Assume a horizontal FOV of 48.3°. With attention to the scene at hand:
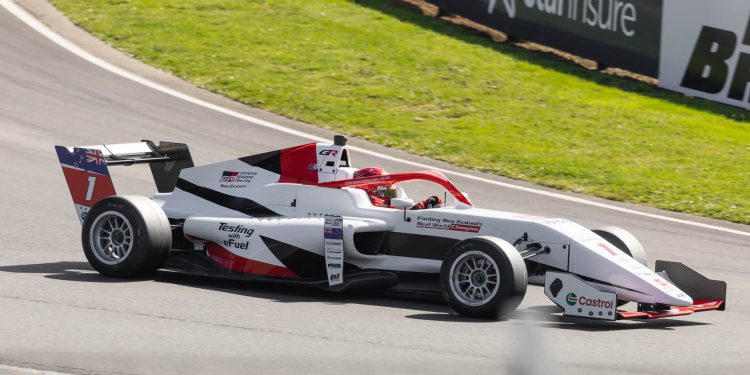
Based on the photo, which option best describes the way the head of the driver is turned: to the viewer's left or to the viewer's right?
to the viewer's right
